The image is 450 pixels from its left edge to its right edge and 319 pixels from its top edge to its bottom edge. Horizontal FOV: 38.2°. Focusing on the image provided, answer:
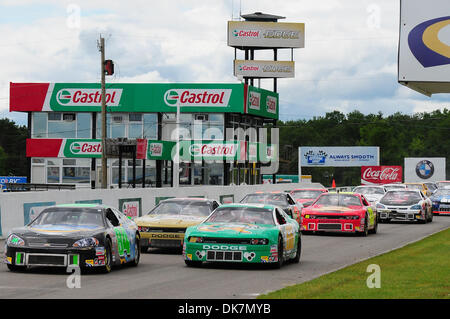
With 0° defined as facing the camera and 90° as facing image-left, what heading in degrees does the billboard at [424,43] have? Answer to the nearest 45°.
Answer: approximately 0°

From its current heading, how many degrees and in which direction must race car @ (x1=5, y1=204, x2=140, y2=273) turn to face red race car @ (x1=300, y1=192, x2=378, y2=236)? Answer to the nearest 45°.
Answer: approximately 135° to its left

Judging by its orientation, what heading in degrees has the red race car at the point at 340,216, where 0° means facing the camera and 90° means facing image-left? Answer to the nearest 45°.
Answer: approximately 0°

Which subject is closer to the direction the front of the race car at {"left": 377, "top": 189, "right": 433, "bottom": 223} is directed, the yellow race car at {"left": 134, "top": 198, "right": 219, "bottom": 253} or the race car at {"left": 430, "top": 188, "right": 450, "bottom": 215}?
the yellow race car

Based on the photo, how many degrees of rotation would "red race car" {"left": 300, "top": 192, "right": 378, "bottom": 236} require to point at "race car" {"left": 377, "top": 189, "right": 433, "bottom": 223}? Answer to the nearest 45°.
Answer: approximately 180°

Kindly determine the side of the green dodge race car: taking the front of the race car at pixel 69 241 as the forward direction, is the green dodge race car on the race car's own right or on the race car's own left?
on the race car's own left

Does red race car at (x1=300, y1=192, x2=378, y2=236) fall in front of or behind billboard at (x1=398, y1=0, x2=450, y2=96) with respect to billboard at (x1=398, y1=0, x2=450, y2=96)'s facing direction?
behind

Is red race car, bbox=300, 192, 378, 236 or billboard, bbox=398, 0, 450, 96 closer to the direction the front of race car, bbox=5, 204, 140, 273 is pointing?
the billboard

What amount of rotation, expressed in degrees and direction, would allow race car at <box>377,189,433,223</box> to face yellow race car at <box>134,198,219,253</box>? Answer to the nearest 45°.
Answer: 0° — it already faces it

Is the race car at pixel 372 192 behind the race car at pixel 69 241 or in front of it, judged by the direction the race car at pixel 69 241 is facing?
behind

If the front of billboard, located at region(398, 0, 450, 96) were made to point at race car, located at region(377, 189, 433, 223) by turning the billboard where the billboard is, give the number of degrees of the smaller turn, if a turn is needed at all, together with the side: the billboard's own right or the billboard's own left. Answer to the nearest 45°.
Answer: approximately 180°
